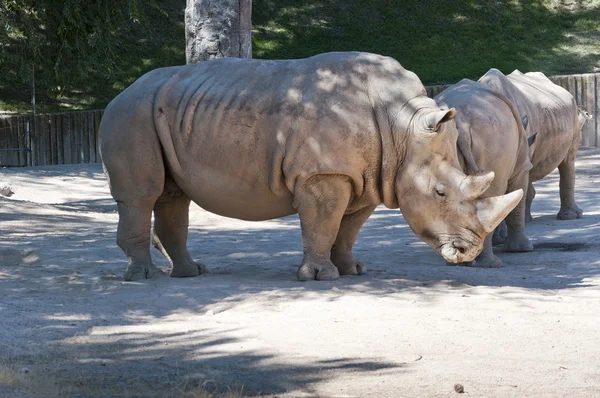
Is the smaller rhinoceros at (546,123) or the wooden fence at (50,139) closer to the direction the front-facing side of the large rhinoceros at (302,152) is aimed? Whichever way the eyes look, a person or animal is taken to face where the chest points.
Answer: the smaller rhinoceros

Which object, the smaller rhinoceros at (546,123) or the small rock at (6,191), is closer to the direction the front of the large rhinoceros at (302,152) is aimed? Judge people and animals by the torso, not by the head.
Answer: the smaller rhinoceros

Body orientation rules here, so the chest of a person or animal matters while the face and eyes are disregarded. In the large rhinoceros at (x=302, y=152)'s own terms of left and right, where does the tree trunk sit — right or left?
on its left

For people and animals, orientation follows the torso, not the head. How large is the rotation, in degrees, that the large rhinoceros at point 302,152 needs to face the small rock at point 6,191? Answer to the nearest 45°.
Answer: approximately 135° to its left

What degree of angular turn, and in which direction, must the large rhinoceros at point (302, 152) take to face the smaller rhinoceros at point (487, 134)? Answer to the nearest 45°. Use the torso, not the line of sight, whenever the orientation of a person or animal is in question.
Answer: approximately 45° to its left

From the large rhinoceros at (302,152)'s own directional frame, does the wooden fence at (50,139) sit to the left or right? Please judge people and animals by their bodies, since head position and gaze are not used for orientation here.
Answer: on its left

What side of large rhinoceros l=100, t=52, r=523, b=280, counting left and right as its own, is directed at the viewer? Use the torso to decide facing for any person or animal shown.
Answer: right

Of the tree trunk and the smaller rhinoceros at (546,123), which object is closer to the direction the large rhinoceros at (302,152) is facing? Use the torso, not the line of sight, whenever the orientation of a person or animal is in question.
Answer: the smaller rhinoceros
